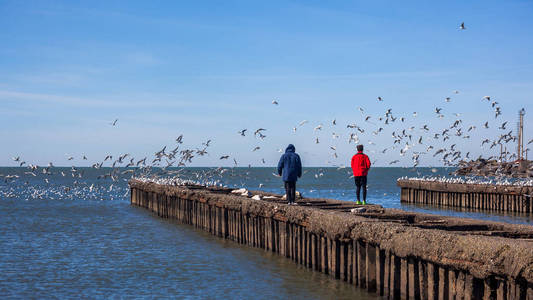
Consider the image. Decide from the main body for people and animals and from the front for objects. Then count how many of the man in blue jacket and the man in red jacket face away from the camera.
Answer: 2

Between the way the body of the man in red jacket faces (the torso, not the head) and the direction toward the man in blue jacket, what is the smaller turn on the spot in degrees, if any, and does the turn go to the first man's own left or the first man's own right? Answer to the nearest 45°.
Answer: approximately 90° to the first man's own left

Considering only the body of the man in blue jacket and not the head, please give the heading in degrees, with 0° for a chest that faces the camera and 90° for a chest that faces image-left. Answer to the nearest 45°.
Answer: approximately 180°

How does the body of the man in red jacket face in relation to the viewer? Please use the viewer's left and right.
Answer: facing away from the viewer

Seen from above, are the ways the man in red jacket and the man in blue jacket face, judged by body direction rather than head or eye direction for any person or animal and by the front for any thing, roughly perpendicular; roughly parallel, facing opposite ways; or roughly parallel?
roughly parallel

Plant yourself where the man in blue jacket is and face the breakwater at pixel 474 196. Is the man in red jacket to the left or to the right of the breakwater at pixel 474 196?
right

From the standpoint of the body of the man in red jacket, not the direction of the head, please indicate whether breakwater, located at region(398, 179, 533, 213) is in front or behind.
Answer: in front

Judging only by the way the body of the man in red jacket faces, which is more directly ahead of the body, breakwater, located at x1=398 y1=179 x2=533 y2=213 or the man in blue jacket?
the breakwater

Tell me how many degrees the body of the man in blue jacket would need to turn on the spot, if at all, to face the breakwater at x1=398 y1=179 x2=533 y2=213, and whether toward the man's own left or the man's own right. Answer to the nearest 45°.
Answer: approximately 45° to the man's own right

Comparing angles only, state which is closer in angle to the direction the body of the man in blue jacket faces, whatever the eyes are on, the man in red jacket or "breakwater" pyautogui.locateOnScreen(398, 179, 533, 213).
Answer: the breakwater

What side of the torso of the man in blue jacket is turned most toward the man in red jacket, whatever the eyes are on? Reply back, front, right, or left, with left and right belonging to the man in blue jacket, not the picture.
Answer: right
